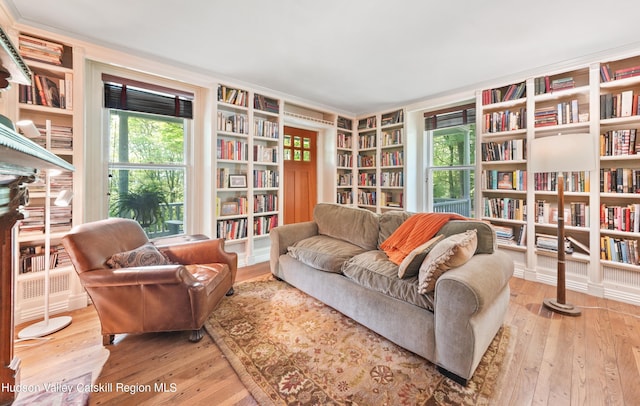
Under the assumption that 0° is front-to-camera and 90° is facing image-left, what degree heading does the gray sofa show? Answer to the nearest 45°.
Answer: approximately 45°

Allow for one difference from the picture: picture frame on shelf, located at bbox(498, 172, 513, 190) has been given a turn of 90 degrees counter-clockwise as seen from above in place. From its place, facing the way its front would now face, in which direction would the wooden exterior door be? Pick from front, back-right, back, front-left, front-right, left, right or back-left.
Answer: back

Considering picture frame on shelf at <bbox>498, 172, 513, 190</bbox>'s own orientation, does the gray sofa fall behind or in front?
in front

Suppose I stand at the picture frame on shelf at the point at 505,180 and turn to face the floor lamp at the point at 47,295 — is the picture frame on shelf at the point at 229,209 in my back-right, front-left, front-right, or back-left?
front-right

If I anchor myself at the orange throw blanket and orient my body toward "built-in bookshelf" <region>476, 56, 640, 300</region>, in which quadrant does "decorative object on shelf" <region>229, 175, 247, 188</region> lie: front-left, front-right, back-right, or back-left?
back-left

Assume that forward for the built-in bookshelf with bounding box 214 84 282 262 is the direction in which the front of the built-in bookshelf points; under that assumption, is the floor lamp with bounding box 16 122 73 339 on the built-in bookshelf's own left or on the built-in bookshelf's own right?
on the built-in bookshelf's own right

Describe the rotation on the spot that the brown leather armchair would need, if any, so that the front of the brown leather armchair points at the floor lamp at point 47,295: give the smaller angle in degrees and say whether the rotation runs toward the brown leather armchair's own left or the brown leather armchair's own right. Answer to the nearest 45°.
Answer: approximately 180°

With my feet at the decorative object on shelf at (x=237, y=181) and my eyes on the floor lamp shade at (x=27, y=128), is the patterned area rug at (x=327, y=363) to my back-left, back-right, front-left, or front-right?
front-left

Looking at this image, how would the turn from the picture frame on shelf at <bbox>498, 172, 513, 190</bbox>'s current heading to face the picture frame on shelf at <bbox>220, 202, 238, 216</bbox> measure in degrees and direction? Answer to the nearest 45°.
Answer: approximately 45° to its right

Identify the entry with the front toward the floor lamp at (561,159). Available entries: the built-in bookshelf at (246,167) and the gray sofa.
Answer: the built-in bookshelf

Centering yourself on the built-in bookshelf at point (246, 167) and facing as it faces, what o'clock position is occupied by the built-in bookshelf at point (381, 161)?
the built-in bookshelf at point (381, 161) is roughly at 10 o'clock from the built-in bookshelf at point (246, 167).

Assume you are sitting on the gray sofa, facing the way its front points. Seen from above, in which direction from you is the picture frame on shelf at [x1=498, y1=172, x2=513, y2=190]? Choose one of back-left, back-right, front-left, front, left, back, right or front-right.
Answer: back

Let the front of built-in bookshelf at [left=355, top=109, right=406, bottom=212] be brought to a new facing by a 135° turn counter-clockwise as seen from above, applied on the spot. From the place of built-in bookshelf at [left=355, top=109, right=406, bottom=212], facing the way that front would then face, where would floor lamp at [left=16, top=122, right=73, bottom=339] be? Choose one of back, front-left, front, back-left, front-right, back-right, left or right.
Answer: back-right

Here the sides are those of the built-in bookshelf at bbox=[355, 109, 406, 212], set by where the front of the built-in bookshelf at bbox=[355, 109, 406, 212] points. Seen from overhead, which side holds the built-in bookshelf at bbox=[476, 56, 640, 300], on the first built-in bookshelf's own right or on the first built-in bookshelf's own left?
on the first built-in bookshelf's own left

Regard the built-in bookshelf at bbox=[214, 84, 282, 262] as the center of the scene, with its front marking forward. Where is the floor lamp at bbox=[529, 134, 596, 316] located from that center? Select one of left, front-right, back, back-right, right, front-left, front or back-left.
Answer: front

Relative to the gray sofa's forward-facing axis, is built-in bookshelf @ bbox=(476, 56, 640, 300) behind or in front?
behind

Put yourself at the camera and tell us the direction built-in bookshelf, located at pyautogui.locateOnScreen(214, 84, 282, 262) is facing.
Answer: facing the viewer and to the right of the viewer
